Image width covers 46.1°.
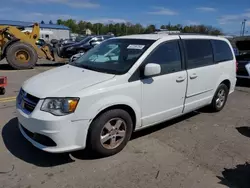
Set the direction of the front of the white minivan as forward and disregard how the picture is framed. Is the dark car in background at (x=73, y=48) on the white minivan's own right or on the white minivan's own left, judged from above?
on the white minivan's own right

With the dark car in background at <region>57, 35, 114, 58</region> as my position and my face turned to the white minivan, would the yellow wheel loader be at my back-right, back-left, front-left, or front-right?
front-right

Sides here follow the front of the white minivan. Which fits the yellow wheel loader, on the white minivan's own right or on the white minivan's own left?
on the white minivan's own right
